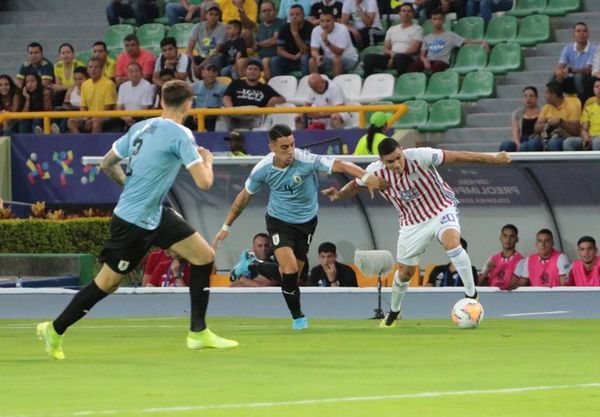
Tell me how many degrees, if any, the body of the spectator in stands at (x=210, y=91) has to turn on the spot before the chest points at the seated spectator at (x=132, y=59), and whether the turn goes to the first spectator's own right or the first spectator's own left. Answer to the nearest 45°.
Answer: approximately 135° to the first spectator's own right

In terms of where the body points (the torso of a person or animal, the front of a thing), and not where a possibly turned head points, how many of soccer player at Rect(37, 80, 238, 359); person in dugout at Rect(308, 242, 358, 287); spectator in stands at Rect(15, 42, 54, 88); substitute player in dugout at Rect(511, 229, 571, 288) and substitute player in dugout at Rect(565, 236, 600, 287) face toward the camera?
4

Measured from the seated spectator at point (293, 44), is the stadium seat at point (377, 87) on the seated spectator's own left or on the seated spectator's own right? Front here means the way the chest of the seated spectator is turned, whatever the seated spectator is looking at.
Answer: on the seated spectator's own left

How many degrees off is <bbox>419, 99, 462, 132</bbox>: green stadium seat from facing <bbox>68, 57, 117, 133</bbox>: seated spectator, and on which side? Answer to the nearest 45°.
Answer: approximately 45° to its right
